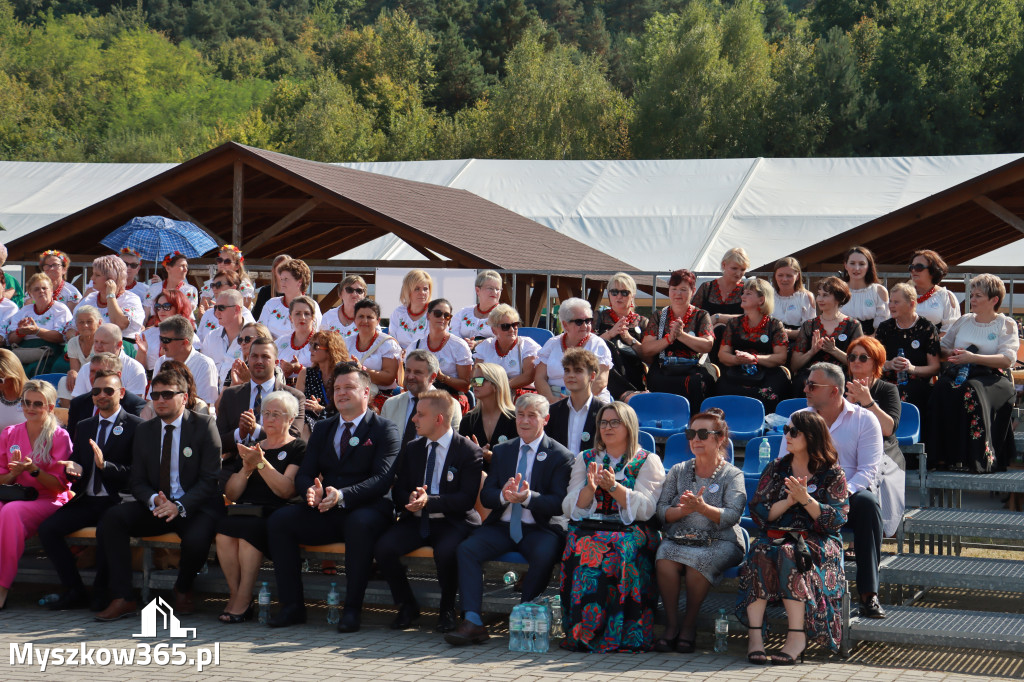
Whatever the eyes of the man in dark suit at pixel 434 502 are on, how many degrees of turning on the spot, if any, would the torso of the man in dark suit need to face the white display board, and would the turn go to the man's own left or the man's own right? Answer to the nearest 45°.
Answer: approximately 135° to the man's own right

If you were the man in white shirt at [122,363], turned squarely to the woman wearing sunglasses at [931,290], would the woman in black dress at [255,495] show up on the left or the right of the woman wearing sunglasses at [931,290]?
right

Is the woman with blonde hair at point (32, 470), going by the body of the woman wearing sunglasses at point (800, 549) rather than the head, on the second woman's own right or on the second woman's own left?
on the second woman's own right

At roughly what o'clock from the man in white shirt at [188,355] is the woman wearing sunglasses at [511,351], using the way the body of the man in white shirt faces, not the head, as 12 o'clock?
The woman wearing sunglasses is roughly at 8 o'clock from the man in white shirt.

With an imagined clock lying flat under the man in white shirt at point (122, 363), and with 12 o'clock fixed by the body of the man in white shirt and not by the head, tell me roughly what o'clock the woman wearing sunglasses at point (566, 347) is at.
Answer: The woman wearing sunglasses is roughly at 8 o'clock from the man in white shirt.

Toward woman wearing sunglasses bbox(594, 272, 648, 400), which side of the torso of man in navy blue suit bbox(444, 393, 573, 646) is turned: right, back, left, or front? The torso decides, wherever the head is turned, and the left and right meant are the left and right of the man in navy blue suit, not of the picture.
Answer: back

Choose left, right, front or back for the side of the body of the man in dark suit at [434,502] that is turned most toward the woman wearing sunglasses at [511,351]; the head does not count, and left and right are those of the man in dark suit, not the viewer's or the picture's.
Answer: back

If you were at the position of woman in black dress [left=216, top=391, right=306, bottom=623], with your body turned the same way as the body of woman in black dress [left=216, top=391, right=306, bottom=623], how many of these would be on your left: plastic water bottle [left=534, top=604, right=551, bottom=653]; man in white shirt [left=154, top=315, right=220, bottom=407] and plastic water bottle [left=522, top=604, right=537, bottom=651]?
2
